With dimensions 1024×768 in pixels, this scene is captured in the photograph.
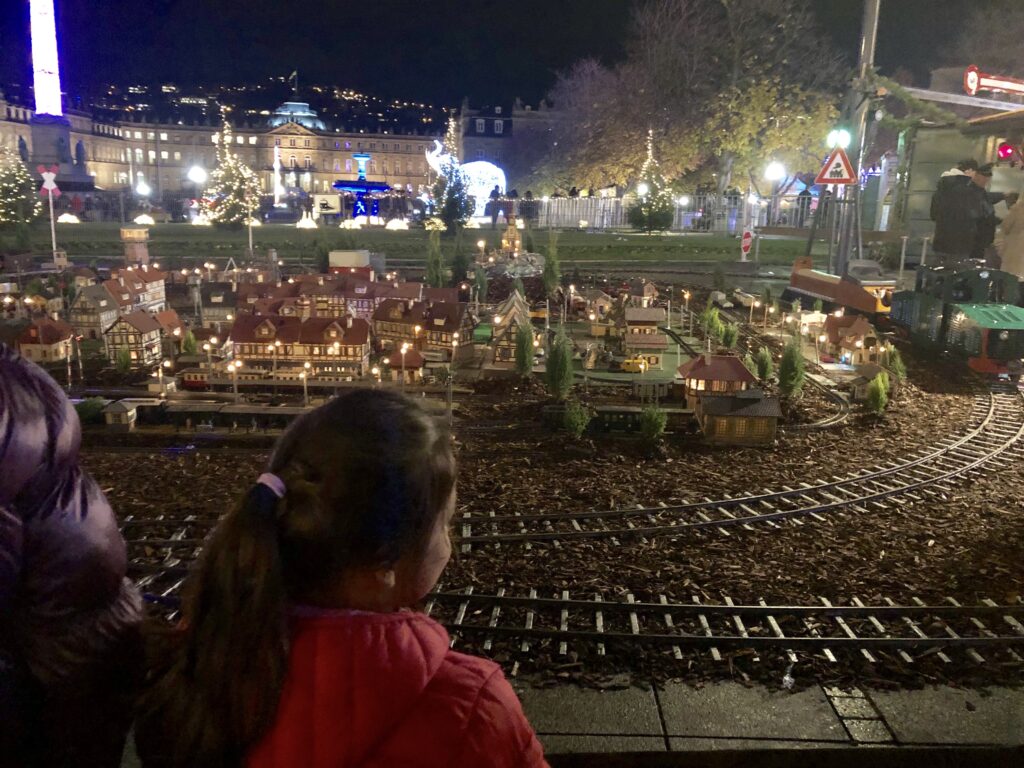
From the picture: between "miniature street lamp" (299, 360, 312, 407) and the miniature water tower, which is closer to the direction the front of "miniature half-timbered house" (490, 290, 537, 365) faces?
the miniature street lamp

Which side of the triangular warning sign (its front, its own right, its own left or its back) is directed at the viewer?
front

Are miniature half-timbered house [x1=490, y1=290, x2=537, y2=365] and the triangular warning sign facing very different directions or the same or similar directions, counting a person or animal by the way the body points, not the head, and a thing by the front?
same or similar directions

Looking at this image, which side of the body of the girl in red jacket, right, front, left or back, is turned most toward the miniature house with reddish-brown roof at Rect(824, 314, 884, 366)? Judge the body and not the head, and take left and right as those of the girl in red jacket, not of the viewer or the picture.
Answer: front

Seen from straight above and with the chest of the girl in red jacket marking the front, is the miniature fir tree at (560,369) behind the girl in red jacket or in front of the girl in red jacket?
in front

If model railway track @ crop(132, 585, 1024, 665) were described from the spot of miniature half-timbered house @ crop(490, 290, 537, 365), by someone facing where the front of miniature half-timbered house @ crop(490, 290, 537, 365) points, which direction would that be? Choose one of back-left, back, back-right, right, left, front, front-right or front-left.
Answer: front

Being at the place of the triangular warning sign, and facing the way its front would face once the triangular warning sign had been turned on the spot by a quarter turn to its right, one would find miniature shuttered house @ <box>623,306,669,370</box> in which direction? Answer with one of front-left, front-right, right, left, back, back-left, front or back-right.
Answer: front-left

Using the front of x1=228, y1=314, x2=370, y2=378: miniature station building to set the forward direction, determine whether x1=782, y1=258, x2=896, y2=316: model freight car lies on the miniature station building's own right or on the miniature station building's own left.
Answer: on the miniature station building's own left

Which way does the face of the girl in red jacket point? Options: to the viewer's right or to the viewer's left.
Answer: to the viewer's right

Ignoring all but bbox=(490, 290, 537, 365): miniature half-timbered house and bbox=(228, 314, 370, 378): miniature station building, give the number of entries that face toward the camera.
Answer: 2

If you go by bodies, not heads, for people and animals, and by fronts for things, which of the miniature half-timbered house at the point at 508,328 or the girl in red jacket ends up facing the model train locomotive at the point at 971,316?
the girl in red jacket

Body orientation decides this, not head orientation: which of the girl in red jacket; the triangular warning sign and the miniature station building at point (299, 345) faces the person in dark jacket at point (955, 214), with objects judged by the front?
the girl in red jacket

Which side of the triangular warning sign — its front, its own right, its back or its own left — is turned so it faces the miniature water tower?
right

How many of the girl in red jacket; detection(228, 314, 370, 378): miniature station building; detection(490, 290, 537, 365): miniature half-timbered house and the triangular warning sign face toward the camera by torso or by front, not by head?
3

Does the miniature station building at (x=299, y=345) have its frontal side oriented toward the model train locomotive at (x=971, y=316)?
no

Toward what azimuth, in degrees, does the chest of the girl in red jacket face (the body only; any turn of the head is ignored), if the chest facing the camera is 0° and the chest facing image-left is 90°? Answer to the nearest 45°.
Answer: approximately 225°

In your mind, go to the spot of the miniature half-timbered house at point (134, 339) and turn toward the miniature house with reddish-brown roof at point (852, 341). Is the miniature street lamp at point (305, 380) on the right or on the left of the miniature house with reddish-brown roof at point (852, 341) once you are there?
right

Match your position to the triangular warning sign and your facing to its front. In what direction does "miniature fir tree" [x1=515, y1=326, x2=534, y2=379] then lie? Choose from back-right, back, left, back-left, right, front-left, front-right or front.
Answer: front-right

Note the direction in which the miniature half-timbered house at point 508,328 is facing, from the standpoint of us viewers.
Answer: facing the viewer
